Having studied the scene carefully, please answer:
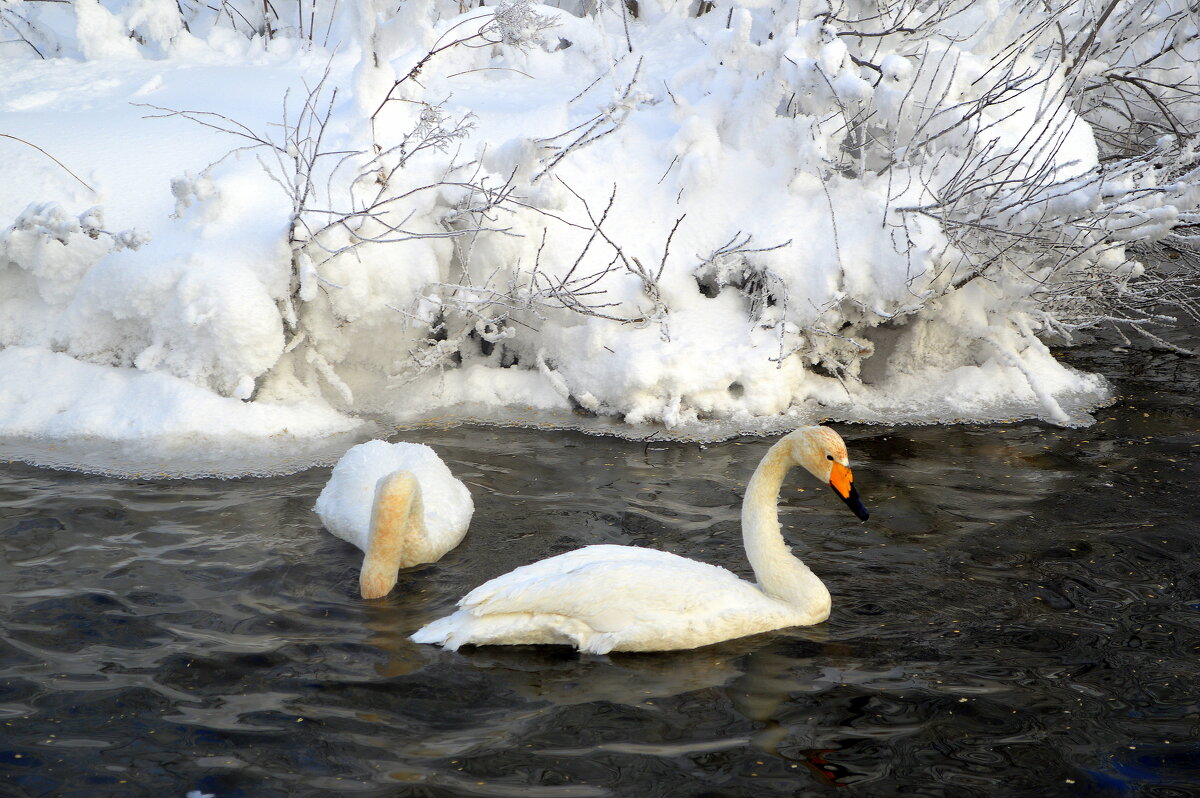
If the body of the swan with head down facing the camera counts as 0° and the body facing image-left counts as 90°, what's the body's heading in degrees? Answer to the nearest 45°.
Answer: approximately 0°

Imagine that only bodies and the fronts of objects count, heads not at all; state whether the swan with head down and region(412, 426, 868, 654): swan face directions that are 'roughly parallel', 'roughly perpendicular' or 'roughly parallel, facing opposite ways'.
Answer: roughly perpendicular

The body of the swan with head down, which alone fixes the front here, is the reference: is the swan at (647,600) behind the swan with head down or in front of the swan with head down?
in front

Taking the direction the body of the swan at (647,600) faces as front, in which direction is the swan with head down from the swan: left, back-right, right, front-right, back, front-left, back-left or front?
back-left

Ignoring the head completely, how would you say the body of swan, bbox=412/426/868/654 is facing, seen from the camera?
to the viewer's right

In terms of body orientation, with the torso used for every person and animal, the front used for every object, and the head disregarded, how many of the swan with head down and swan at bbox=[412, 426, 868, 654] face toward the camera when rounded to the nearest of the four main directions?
1
